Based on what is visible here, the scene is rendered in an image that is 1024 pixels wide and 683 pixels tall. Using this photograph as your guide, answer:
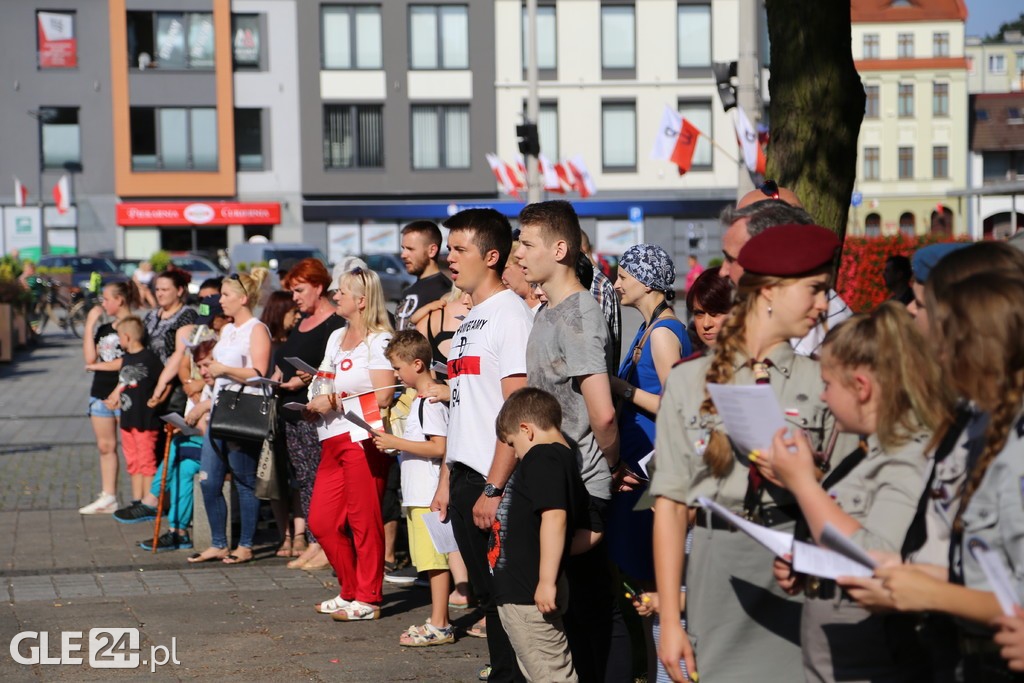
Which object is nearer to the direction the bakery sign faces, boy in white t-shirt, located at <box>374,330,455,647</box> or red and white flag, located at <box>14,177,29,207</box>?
the boy in white t-shirt

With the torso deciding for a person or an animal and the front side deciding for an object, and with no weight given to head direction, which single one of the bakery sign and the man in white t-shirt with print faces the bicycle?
the bakery sign

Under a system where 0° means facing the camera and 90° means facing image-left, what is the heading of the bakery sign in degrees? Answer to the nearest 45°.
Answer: approximately 0°

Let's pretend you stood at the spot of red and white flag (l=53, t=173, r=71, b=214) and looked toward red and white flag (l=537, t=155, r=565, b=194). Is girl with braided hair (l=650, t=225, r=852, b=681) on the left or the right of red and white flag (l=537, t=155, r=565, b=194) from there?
right

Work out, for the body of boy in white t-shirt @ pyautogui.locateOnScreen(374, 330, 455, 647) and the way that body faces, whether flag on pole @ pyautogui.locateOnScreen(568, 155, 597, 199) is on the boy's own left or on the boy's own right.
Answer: on the boy's own right

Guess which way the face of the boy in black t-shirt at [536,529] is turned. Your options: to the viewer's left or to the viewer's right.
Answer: to the viewer's left
